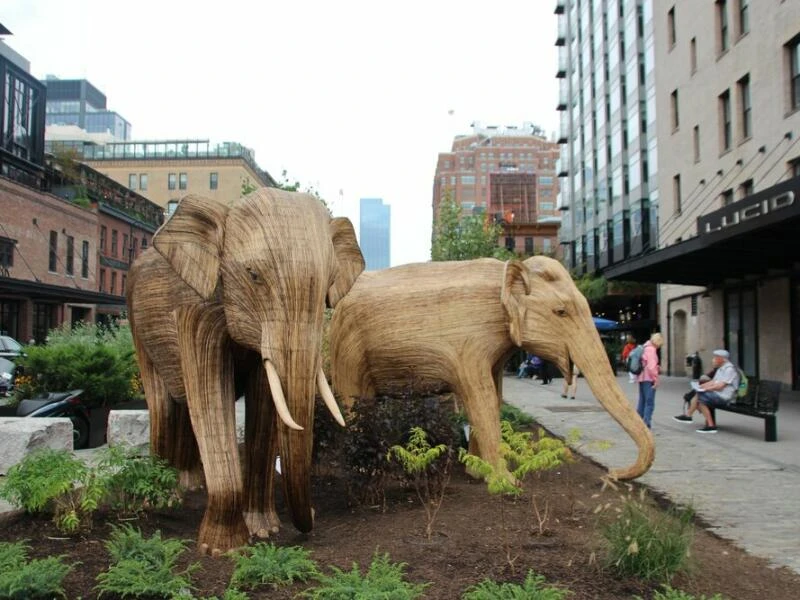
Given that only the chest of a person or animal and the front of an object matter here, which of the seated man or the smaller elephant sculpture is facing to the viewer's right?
the smaller elephant sculpture

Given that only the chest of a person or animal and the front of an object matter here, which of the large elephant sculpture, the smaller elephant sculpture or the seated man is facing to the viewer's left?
the seated man

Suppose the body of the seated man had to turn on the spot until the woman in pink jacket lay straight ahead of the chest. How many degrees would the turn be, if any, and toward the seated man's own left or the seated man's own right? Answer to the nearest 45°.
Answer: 0° — they already face them

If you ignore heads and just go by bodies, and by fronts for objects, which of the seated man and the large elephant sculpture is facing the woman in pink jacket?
the seated man

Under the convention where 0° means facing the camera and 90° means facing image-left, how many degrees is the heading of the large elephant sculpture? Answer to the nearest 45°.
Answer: approximately 315°

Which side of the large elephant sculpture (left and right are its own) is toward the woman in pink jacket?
left

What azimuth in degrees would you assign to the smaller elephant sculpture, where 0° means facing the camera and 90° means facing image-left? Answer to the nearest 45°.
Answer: approximately 270°

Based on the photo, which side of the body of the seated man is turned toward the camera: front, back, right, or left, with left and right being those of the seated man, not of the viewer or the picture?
left

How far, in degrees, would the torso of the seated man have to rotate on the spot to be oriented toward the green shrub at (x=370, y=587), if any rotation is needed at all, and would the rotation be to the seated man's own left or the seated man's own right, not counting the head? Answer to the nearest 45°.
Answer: approximately 90° to the seated man's own left

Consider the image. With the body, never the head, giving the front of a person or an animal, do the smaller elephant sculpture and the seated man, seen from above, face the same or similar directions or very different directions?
very different directions

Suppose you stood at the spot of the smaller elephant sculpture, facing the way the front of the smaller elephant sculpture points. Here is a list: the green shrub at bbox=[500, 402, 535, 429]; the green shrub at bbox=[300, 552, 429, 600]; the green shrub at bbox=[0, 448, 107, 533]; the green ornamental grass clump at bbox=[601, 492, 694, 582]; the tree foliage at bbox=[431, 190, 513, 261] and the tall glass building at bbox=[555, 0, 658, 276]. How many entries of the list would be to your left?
3
